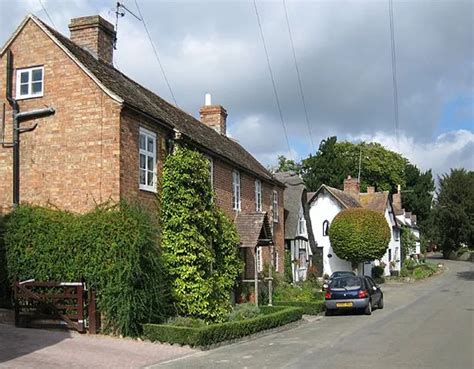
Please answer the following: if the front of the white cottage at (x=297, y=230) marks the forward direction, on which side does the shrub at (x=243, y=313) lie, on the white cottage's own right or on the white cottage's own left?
on the white cottage's own right

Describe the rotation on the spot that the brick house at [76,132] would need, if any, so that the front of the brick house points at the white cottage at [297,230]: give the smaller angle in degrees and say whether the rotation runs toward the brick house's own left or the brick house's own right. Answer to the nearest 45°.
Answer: approximately 90° to the brick house's own left

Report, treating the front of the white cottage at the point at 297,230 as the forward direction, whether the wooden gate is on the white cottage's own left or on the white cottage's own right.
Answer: on the white cottage's own right

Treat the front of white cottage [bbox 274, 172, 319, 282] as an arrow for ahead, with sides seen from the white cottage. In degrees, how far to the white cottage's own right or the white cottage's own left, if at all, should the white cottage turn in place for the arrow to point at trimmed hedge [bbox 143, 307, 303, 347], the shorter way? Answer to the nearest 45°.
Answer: approximately 45° to the white cottage's own right

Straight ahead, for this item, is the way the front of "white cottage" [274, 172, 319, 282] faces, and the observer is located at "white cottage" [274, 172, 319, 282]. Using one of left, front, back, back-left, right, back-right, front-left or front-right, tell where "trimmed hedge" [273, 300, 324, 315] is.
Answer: front-right

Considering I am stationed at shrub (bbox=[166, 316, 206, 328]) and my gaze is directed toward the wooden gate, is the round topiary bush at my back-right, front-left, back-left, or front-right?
back-right

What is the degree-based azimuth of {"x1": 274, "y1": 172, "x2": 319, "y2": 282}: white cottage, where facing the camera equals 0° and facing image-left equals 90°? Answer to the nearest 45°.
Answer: approximately 315°
